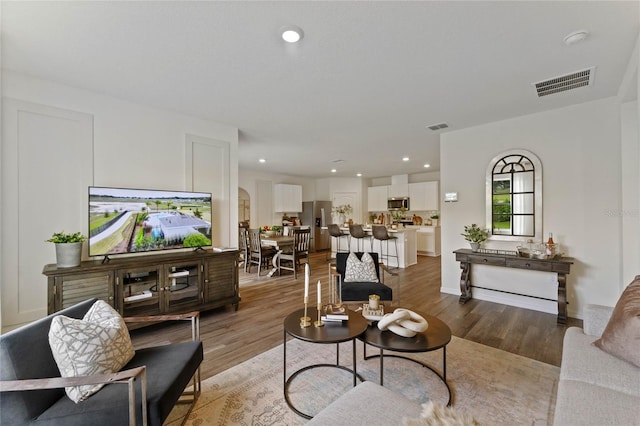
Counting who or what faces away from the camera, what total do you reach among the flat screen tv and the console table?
0

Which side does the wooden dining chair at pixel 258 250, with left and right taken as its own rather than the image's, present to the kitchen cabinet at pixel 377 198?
front

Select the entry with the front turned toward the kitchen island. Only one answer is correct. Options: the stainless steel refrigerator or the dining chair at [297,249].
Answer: the stainless steel refrigerator

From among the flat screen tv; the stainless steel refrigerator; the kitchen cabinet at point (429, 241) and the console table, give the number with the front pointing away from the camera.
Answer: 0

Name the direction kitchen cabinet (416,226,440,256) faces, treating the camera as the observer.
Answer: facing the viewer and to the left of the viewer

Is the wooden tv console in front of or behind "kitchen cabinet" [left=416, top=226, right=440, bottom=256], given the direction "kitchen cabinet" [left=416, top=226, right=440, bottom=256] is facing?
in front

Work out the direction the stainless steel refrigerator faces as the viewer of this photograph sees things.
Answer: facing the viewer and to the right of the viewer

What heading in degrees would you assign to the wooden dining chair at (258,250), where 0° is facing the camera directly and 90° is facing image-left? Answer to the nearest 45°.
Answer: approximately 225°

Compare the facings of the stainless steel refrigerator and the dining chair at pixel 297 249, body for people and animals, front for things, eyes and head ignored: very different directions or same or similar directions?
very different directions

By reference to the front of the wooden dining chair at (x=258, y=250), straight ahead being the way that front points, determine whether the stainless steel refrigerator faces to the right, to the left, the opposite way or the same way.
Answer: to the right

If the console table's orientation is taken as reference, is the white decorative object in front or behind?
in front

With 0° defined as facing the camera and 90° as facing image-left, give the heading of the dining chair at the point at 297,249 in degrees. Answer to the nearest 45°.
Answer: approximately 135°

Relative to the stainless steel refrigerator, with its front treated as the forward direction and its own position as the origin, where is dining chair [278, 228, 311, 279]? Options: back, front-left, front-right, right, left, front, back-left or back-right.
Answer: front-right

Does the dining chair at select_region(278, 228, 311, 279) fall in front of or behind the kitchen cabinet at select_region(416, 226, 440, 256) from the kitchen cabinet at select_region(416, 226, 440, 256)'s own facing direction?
in front

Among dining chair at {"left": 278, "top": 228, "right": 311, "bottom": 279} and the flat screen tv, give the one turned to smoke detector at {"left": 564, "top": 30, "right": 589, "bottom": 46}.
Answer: the flat screen tv

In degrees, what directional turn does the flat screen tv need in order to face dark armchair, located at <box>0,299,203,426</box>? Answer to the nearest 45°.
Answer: approximately 45° to its right

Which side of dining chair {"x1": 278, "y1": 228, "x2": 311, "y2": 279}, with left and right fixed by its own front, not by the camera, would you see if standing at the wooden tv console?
left
